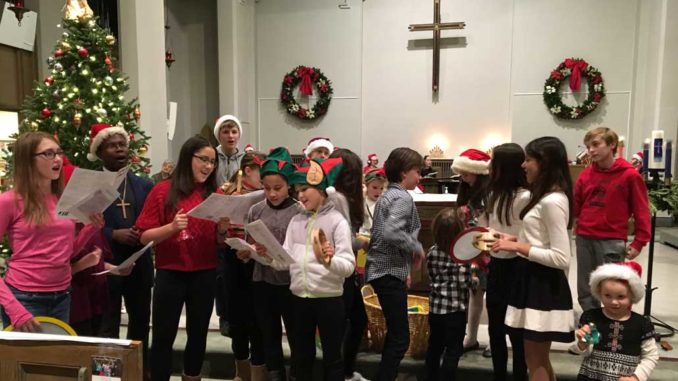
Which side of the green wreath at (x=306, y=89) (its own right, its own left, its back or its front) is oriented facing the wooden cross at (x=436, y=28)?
left

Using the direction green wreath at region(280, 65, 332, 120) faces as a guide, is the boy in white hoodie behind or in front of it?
in front

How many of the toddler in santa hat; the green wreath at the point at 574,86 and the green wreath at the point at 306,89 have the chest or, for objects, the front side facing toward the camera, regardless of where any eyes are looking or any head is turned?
3

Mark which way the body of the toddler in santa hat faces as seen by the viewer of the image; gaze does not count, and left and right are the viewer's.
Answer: facing the viewer

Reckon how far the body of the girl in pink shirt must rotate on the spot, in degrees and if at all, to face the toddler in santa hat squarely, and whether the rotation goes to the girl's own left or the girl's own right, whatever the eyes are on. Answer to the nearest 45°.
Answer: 0° — they already face them

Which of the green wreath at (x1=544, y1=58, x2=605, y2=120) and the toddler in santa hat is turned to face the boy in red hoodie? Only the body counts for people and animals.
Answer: the green wreath

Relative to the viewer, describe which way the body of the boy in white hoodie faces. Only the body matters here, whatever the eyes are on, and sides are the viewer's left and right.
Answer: facing the viewer and to the left of the viewer

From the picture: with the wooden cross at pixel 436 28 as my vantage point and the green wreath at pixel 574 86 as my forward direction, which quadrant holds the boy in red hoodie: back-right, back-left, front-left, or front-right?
front-right

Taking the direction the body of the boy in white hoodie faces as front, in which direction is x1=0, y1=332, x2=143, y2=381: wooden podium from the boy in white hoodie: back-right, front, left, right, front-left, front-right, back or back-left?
front

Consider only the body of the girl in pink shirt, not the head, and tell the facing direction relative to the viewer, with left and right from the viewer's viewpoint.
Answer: facing the viewer and to the right of the viewer

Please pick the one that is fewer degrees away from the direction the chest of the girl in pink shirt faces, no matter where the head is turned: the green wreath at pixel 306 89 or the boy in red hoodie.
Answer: the boy in red hoodie

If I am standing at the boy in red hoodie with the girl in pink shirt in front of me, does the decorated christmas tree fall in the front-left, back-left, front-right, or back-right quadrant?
front-right

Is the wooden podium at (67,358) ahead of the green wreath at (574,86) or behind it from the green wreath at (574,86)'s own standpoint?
ahead

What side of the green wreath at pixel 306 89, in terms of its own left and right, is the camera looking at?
front
